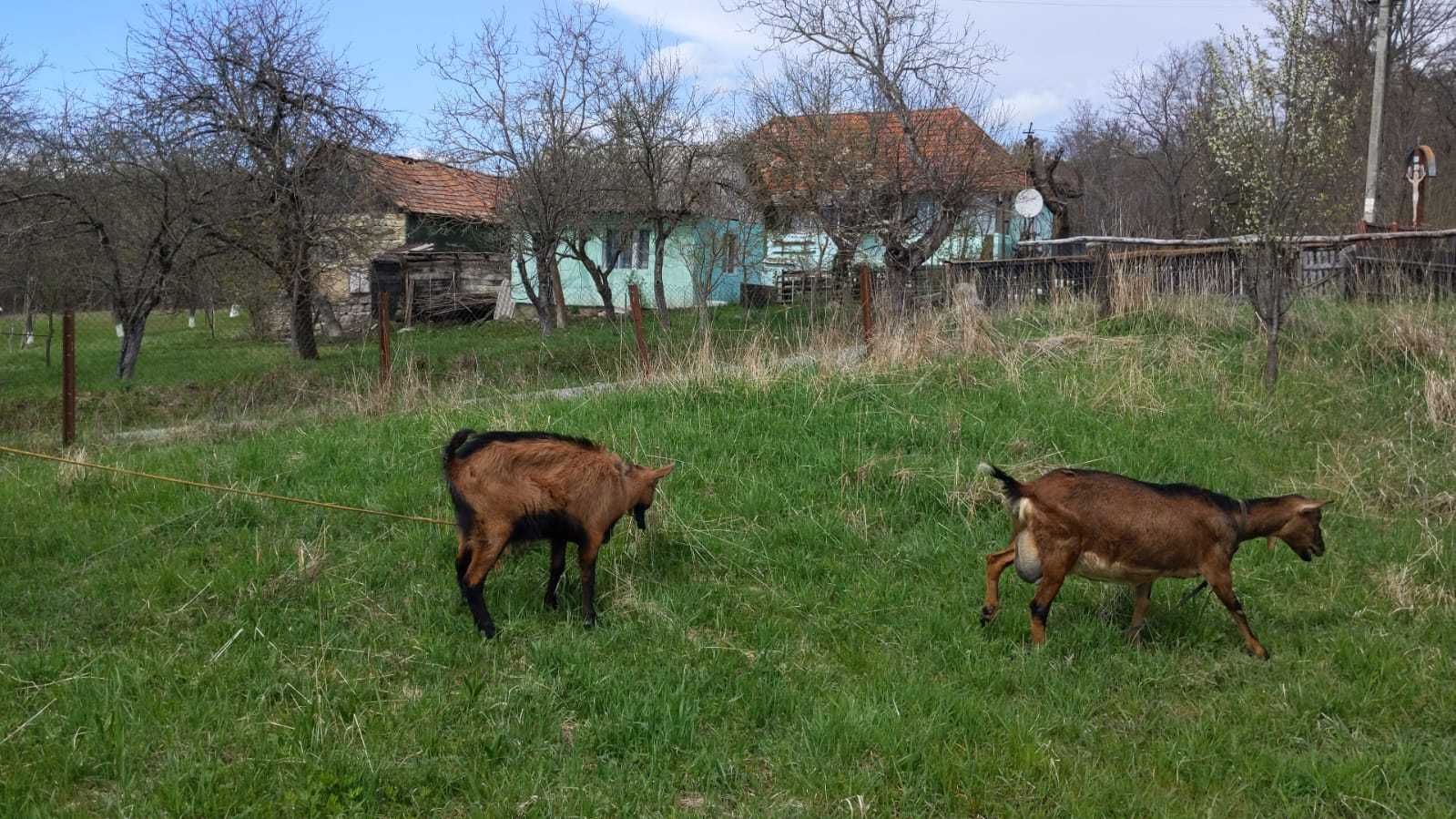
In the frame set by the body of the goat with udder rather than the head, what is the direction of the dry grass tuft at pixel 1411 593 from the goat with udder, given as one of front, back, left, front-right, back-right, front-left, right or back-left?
front-left

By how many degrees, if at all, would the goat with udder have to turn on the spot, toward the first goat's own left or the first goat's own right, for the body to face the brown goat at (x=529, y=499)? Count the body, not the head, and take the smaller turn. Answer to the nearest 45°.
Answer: approximately 180°

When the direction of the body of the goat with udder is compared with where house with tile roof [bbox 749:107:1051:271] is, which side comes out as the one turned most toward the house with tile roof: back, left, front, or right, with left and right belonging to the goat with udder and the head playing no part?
left

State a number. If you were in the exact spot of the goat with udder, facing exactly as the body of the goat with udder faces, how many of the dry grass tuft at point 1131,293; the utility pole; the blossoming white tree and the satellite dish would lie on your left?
4

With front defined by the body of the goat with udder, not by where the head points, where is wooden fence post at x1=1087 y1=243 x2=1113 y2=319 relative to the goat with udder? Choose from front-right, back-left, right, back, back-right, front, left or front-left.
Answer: left

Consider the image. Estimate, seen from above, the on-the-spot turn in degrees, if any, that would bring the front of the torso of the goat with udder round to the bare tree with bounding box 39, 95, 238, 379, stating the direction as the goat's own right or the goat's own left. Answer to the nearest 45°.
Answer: approximately 135° to the goat's own left

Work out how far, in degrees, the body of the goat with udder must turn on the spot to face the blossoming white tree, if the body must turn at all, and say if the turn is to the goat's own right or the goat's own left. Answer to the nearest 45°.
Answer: approximately 90° to the goat's own left

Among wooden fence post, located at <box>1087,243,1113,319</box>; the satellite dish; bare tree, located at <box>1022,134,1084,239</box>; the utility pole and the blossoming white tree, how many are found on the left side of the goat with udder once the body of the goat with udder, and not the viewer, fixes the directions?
5

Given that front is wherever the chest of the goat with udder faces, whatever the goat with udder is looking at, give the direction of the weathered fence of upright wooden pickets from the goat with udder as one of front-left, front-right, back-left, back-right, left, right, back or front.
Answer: left

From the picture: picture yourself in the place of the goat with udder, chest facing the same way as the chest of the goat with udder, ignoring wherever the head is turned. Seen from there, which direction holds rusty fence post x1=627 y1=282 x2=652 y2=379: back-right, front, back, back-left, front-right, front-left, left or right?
back-left

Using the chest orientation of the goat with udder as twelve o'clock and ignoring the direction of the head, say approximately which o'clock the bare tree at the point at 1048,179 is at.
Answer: The bare tree is roughly at 9 o'clock from the goat with udder.

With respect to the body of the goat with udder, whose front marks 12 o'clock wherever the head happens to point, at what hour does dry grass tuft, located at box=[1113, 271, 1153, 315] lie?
The dry grass tuft is roughly at 9 o'clock from the goat with udder.

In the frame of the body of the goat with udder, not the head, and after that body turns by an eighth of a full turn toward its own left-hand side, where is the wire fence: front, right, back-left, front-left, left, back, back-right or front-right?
left

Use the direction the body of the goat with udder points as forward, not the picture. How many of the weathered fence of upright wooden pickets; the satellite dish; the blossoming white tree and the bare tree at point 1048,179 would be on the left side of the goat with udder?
4

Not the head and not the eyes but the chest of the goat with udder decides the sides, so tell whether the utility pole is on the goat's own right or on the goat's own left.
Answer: on the goat's own left

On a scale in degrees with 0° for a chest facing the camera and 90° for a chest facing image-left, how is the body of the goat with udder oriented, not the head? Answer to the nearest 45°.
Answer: approximately 270°

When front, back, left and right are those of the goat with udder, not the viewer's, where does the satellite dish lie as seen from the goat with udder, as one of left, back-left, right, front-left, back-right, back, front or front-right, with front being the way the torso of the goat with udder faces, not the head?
left
